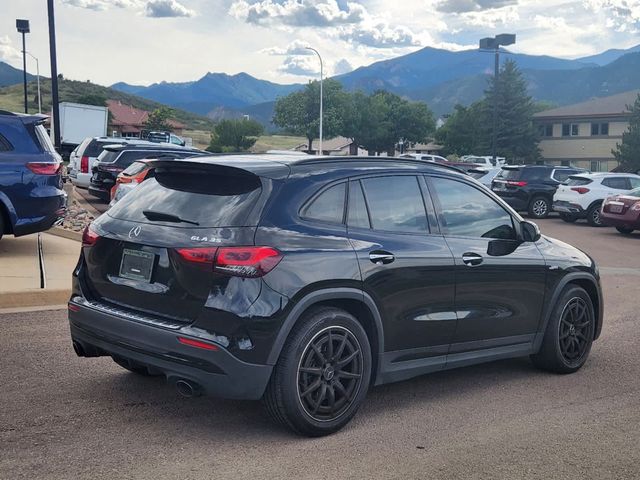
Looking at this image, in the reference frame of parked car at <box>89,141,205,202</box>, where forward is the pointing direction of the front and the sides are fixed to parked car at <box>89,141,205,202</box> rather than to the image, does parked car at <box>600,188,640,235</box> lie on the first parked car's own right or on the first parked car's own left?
on the first parked car's own right

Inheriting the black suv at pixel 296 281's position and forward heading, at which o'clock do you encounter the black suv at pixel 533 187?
the black suv at pixel 533 187 is roughly at 11 o'clock from the black suv at pixel 296 281.

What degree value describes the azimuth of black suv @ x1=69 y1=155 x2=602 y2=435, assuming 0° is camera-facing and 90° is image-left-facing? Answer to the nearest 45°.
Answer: approximately 225°

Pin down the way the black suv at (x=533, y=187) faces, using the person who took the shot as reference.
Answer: facing away from the viewer and to the right of the viewer

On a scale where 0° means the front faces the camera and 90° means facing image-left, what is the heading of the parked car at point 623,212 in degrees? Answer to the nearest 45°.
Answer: approximately 225°

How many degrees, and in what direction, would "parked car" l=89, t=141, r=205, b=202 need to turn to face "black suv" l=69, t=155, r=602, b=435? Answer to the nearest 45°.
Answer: approximately 135° to its right

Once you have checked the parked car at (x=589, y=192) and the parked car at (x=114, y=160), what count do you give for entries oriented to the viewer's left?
0

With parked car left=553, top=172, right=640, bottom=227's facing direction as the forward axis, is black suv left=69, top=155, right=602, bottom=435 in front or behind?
behind

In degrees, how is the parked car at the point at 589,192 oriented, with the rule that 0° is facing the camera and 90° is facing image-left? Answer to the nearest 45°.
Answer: approximately 225°
